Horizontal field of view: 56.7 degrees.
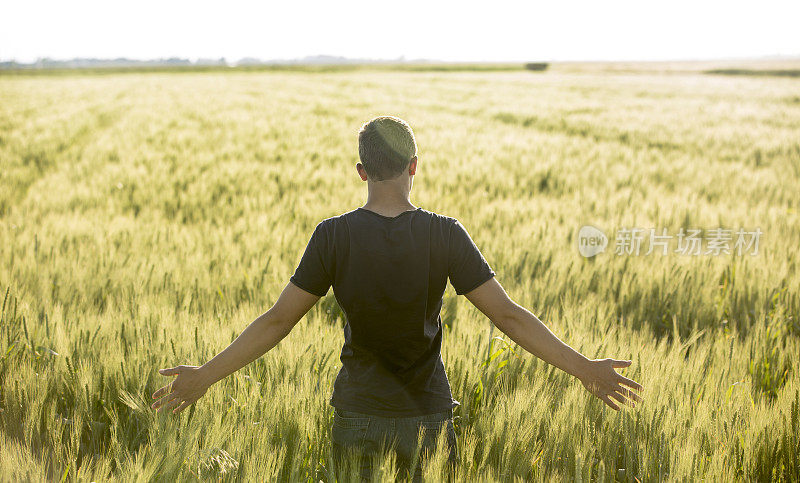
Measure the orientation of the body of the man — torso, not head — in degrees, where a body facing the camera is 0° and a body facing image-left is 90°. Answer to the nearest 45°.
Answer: approximately 180°

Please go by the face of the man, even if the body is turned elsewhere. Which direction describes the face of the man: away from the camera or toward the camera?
away from the camera
